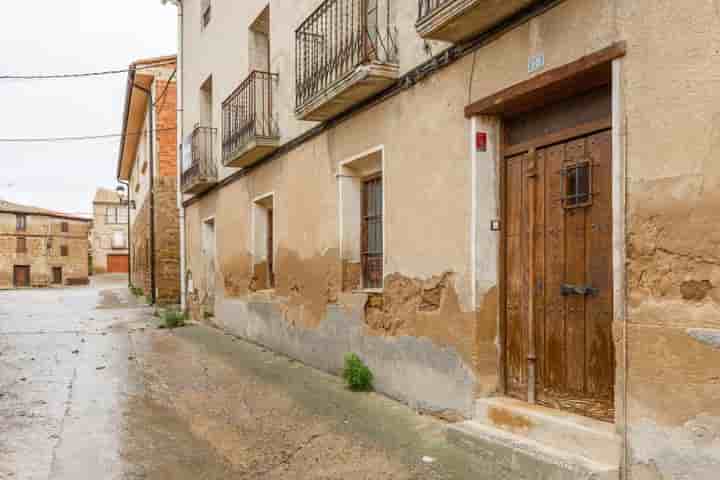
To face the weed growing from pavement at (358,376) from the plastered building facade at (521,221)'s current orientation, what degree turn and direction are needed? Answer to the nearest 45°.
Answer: approximately 90° to its right

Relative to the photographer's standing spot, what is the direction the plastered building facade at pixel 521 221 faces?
facing the viewer and to the left of the viewer

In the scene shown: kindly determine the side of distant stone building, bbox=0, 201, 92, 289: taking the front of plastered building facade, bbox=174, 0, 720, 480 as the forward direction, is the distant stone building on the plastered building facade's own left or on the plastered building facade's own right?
on the plastered building facade's own right

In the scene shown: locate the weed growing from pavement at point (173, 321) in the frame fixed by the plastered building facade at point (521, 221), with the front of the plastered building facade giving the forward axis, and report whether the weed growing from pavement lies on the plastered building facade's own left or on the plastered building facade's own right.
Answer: on the plastered building facade's own right

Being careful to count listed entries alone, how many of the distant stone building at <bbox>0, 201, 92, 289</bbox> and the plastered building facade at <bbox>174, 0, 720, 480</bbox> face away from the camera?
0

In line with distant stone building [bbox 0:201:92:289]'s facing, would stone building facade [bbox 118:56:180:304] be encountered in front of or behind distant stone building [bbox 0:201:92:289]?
in front

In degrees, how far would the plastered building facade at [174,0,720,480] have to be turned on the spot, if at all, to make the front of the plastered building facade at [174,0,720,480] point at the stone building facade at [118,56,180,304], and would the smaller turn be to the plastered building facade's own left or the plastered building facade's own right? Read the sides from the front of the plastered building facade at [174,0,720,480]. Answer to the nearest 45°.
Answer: approximately 90° to the plastered building facade's own right

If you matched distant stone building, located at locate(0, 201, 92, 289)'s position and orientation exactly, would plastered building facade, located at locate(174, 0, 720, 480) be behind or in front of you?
in front

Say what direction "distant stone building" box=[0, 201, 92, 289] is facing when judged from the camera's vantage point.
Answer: facing the viewer and to the right of the viewer

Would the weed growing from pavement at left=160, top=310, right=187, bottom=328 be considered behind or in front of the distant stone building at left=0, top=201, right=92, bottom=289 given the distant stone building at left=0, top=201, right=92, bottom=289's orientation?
in front
